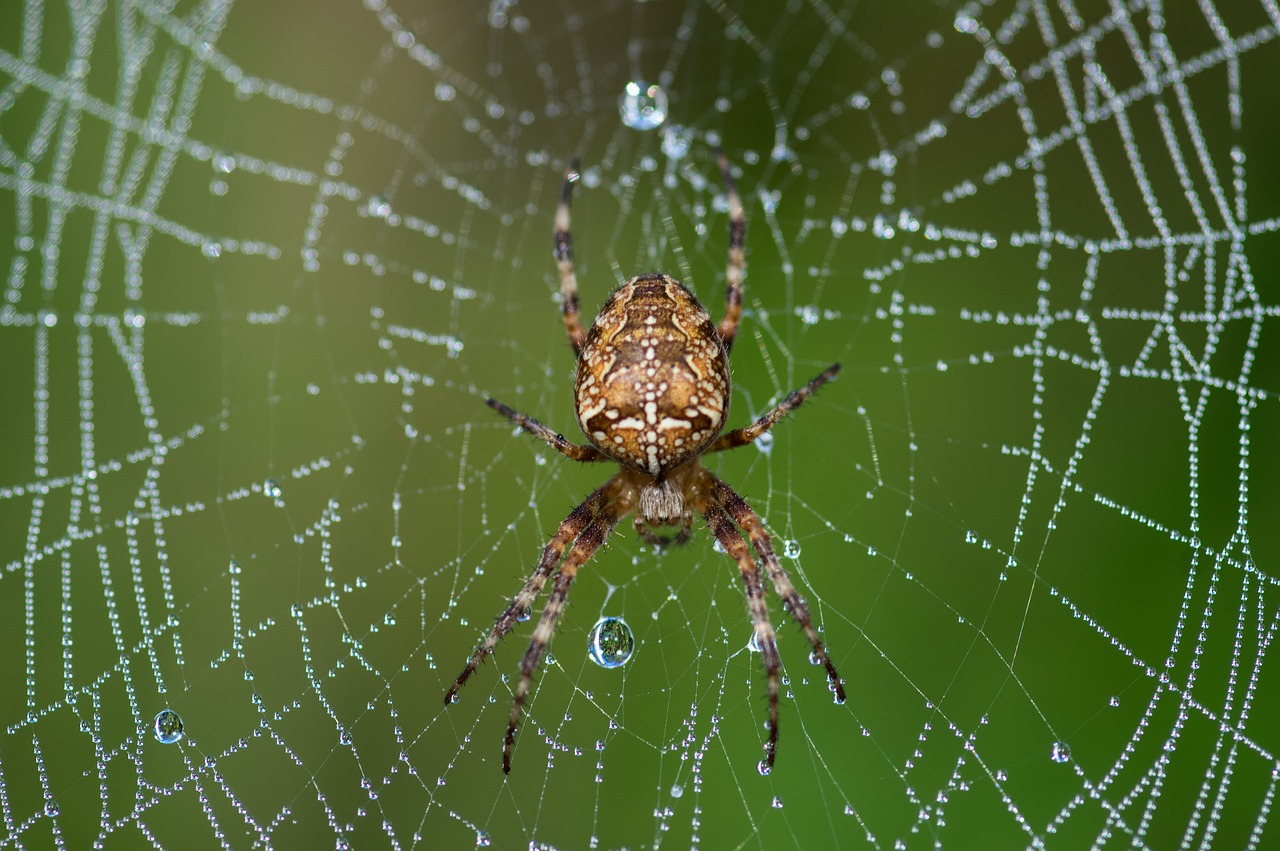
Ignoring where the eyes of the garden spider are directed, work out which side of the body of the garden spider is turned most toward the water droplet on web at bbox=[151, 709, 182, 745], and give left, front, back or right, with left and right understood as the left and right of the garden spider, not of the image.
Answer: right
